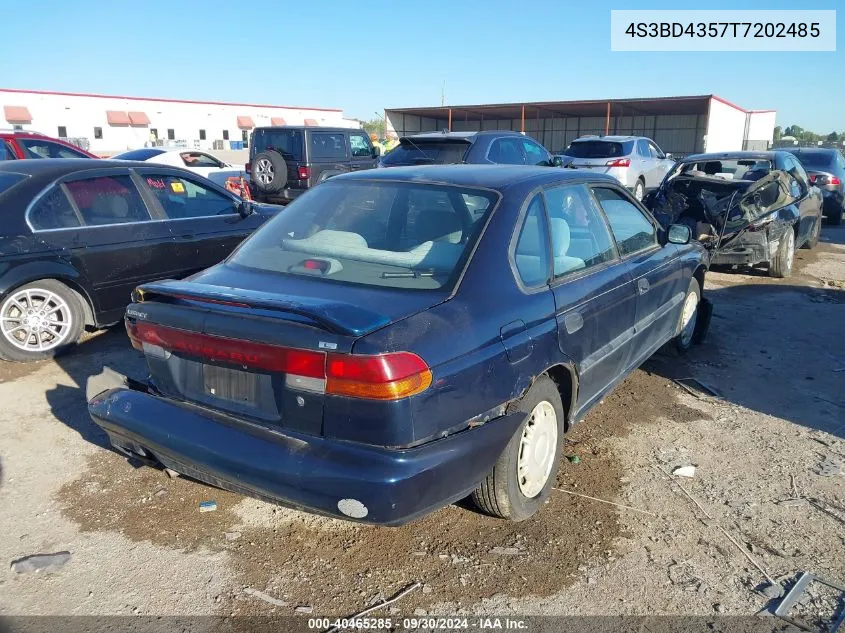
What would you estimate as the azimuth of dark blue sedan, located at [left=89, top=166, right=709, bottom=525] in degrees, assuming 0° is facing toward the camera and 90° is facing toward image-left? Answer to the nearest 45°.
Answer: approximately 225°

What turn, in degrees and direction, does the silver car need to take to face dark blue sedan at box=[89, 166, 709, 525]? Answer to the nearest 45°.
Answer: approximately 135° to its right

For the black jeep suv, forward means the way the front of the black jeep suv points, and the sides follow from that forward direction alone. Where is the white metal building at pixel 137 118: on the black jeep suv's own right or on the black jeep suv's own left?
on the black jeep suv's own left

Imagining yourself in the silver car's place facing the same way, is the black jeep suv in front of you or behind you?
behind

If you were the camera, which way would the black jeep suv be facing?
facing away from the viewer and to the right of the viewer

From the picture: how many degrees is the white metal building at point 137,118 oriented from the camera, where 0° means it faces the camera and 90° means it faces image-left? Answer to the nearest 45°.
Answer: approximately 315°
